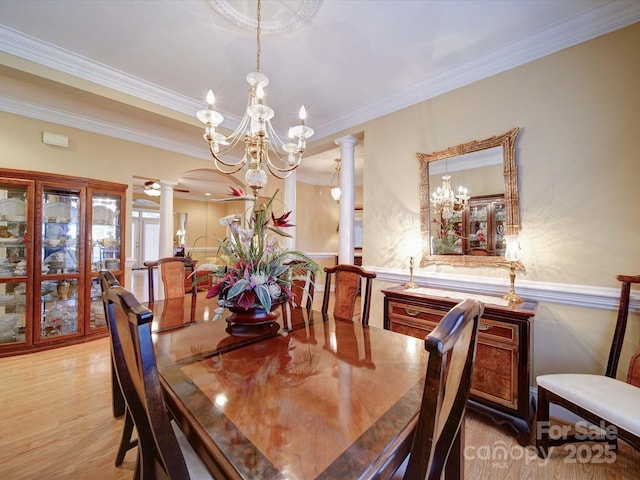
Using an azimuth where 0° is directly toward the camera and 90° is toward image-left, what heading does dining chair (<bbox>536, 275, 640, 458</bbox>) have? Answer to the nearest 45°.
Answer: approximately 45°

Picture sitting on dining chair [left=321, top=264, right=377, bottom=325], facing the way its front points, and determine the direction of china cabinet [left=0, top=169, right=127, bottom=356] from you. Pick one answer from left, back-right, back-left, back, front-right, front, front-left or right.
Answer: front-right

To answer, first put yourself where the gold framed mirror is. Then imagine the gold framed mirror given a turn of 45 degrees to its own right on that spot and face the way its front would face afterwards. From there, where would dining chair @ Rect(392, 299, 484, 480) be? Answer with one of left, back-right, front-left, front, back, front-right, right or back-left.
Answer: left

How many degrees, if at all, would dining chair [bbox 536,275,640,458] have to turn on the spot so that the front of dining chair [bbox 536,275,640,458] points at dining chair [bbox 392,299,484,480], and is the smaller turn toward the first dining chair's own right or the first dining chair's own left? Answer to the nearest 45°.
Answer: approximately 45° to the first dining chair's own left

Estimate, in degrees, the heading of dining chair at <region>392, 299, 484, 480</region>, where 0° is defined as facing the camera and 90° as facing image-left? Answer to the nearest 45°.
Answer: approximately 135°

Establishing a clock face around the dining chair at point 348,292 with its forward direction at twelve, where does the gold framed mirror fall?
The gold framed mirror is roughly at 7 o'clock from the dining chair.

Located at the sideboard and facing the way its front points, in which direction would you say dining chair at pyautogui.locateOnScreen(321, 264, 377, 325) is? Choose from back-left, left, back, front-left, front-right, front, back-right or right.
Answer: front-right

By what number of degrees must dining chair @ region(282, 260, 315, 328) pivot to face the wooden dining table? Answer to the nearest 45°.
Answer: approximately 45° to its left

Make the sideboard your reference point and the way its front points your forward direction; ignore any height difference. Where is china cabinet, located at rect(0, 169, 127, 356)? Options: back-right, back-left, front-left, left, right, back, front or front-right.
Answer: front-right

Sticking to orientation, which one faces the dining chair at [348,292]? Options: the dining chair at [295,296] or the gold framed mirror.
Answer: the gold framed mirror

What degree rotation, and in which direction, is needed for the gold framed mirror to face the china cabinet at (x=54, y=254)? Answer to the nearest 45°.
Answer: approximately 45° to its right

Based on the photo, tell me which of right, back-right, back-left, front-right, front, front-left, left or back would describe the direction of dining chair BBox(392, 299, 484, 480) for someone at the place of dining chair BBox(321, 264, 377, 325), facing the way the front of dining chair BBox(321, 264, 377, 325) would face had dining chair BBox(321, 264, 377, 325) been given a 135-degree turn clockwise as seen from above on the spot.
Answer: back

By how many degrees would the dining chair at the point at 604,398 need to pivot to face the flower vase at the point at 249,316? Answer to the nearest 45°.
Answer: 0° — it already faces it
